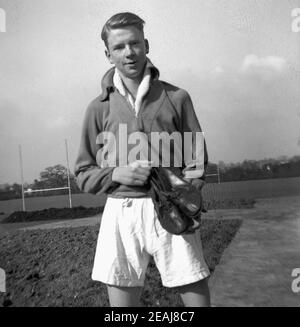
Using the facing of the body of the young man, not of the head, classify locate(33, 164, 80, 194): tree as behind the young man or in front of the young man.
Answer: behind

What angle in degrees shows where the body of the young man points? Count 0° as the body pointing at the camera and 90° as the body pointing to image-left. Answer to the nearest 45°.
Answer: approximately 0°
